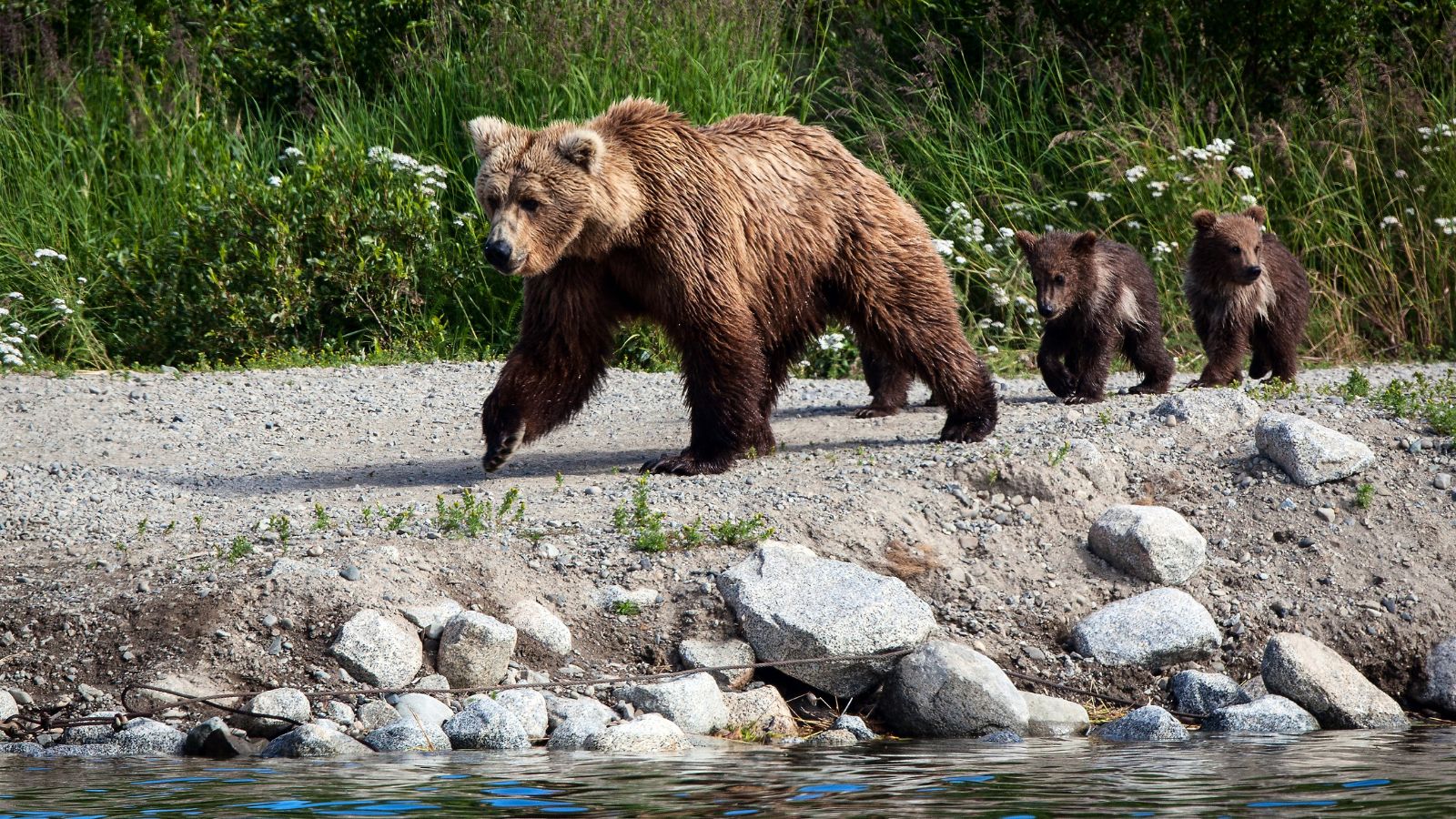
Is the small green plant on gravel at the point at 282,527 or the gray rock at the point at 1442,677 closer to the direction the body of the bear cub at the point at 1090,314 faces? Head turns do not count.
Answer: the small green plant on gravel

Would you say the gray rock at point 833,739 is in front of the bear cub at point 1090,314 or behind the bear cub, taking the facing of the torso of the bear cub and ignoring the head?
in front

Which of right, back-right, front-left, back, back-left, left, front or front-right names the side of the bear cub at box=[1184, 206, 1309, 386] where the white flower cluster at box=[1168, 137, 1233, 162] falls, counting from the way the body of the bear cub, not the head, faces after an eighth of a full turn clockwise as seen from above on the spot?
right

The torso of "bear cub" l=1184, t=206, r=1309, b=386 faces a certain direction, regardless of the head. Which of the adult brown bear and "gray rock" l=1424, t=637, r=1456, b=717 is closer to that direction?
the adult brown bear

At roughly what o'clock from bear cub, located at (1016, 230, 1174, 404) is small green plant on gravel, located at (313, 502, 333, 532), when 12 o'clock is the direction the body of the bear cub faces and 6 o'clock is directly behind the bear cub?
The small green plant on gravel is roughly at 12 o'clock from the bear cub.

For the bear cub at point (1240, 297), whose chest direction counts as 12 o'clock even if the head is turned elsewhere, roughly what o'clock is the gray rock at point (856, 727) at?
The gray rock is roughly at 11 o'clock from the bear cub.

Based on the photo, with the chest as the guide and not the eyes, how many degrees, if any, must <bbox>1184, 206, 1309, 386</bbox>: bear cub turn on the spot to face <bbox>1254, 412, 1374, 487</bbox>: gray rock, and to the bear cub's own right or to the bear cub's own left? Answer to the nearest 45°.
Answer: approximately 45° to the bear cub's own left

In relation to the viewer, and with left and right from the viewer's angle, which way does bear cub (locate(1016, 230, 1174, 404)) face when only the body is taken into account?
facing the viewer and to the left of the viewer

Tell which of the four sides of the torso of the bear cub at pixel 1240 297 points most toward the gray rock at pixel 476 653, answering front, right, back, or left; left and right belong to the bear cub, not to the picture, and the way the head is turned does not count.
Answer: front

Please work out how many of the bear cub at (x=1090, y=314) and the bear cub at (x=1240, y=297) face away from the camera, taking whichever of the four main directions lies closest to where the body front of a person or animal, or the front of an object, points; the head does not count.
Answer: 0

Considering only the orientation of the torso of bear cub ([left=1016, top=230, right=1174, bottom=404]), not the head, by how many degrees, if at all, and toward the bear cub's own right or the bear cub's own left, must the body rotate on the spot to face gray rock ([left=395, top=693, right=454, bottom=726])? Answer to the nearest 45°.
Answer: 0° — it already faces it

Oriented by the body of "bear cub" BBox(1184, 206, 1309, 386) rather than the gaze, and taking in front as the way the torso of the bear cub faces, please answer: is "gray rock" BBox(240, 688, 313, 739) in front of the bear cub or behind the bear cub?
in front

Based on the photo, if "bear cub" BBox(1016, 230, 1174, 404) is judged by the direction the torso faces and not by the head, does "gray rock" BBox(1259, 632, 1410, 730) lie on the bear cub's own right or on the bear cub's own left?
on the bear cub's own left

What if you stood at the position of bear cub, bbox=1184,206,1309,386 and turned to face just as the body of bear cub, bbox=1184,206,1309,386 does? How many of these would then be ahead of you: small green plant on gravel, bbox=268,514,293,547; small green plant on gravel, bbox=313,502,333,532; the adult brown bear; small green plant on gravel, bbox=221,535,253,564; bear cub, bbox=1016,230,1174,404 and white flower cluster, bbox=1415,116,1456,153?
5

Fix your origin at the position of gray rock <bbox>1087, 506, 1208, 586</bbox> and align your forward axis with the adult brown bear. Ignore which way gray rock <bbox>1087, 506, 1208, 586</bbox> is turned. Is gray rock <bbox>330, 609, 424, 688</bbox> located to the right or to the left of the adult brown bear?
left

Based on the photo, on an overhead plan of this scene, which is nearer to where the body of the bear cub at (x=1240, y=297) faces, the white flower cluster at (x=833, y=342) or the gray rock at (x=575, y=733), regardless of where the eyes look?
the gray rock
